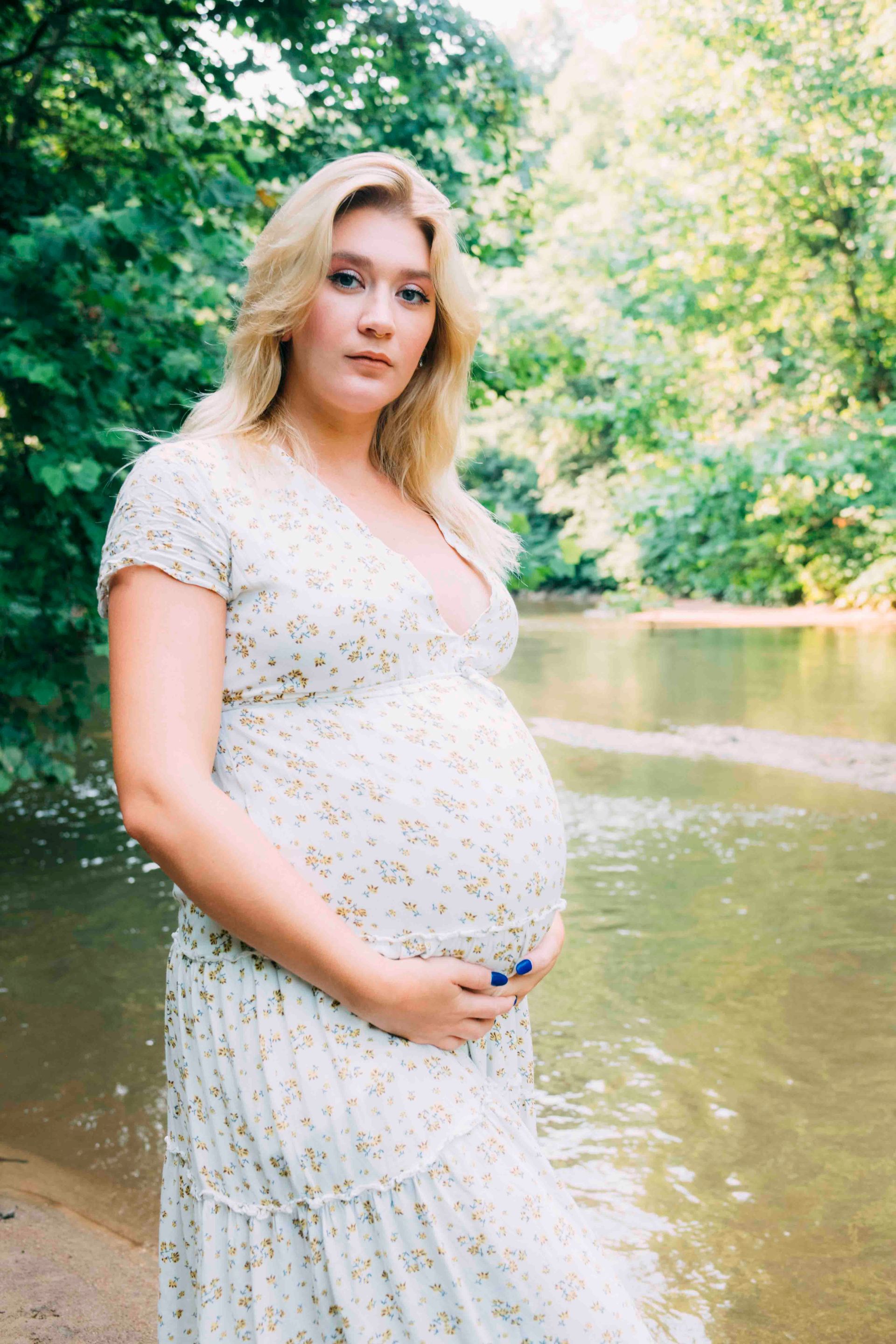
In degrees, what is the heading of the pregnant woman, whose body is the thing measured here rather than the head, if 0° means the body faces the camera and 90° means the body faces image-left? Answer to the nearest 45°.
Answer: approximately 315°

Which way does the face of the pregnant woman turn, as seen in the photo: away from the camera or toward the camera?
toward the camera
